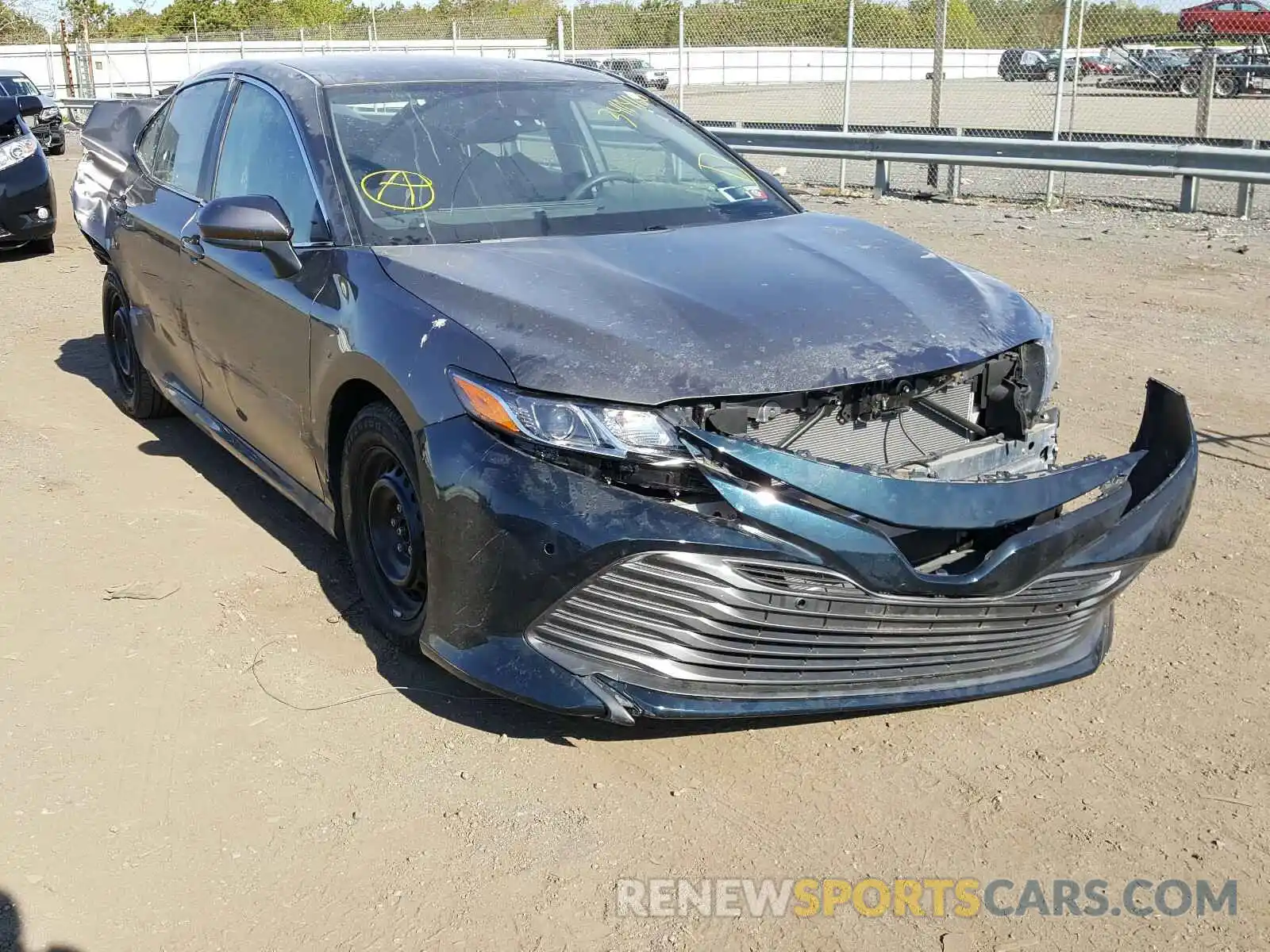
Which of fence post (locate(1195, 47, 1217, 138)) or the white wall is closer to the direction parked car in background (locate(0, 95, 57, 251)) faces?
the fence post

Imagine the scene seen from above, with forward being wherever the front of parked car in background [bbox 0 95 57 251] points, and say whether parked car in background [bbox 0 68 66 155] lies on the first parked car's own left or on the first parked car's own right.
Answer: on the first parked car's own left

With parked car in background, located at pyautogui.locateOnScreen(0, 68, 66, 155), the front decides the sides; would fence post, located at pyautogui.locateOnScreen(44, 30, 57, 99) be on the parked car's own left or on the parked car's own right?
on the parked car's own left

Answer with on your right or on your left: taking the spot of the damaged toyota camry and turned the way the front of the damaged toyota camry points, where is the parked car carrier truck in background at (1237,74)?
on your left

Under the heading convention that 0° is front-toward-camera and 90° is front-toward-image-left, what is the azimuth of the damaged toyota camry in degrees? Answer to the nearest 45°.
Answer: approximately 315°

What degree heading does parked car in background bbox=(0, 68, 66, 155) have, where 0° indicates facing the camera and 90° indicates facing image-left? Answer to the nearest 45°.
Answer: approximately 315°

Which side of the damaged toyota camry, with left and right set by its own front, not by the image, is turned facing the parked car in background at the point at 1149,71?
left
